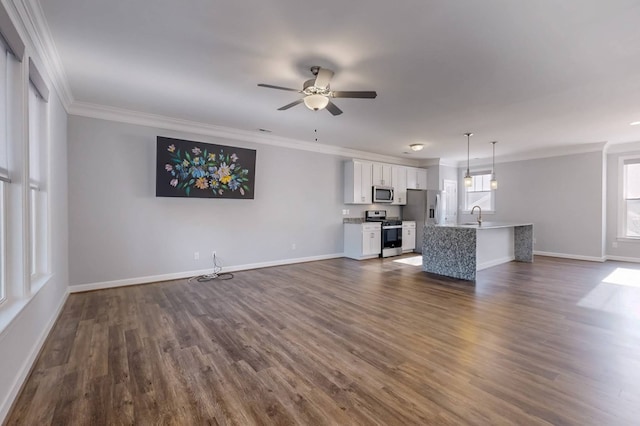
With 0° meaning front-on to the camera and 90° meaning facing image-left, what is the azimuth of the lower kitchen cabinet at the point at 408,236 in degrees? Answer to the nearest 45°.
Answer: approximately 315°

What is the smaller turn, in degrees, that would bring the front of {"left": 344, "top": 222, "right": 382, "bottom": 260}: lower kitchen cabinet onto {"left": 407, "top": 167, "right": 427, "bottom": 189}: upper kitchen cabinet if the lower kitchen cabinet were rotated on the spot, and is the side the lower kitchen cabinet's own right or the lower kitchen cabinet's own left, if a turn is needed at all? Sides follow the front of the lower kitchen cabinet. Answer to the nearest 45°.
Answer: approximately 90° to the lower kitchen cabinet's own left

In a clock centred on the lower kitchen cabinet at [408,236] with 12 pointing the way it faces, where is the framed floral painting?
The framed floral painting is roughly at 3 o'clock from the lower kitchen cabinet.

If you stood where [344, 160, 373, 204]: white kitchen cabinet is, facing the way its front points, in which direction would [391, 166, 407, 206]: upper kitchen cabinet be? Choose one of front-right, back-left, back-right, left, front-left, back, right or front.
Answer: left

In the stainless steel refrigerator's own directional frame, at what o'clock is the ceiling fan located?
The ceiling fan is roughly at 2 o'clock from the stainless steel refrigerator.

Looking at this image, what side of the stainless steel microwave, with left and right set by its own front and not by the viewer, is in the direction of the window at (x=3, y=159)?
right

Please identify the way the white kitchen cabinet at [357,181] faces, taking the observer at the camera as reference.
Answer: facing the viewer and to the right of the viewer

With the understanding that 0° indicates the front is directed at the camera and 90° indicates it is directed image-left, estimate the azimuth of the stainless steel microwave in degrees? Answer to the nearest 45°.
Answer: approximately 315°

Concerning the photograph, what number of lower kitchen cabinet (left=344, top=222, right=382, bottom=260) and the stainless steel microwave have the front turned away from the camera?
0

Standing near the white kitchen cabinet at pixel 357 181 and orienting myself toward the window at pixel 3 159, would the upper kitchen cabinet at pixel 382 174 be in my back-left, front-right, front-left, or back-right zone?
back-left
